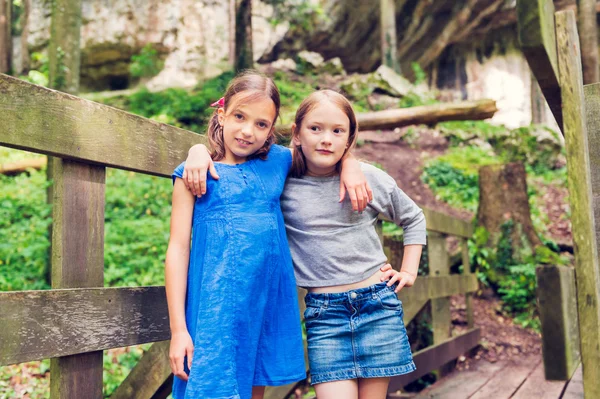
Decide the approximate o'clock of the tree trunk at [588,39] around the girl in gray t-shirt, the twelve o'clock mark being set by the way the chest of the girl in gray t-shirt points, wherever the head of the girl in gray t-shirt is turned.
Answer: The tree trunk is roughly at 7 o'clock from the girl in gray t-shirt.

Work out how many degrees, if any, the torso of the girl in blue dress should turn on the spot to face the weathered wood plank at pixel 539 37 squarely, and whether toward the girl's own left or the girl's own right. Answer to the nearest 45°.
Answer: approximately 90° to the girl's own left

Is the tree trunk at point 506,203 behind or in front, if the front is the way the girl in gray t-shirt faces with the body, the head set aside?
behind

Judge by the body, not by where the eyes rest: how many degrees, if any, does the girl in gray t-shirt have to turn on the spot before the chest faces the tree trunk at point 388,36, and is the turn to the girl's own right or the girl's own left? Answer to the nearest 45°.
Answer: approximately 180°

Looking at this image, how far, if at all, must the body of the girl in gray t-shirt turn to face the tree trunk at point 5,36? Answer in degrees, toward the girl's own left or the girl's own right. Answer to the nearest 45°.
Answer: approximately 135° to the girl's own right

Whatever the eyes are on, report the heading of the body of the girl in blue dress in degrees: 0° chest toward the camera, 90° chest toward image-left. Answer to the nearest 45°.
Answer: approximately 0°

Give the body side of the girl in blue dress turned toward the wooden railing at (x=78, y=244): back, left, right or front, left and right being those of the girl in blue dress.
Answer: right

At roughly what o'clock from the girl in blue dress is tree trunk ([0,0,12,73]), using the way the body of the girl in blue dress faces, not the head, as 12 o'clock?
The tree trunk is roughly at 5 o'clock from the girl in blue dress.

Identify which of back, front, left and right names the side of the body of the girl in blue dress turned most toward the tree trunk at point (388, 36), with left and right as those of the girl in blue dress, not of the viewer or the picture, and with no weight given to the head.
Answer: back
